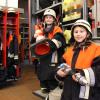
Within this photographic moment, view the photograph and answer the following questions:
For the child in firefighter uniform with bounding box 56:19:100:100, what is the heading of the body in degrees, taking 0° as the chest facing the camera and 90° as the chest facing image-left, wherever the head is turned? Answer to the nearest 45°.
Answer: approximately 45°

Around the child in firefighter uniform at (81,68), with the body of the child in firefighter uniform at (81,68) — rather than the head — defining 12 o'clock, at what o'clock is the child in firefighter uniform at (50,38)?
the child in firefighter uniform at (50,38) is roughly at 4 o'clock from the child in firefighter uniform at (81,68).
